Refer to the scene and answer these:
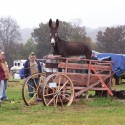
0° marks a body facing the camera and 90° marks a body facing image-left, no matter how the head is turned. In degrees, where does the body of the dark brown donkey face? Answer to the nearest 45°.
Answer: approximately 90°

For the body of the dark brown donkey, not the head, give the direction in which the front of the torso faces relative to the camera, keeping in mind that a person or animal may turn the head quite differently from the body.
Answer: to the viewer's left
